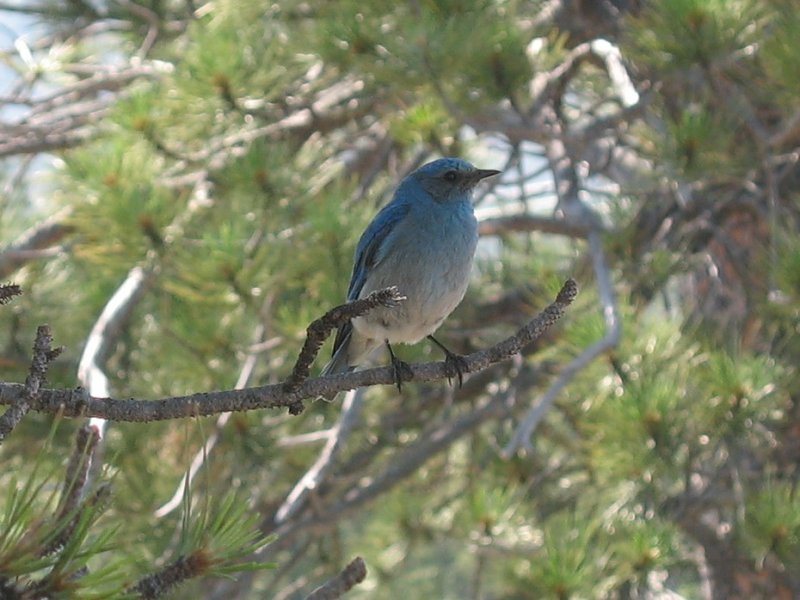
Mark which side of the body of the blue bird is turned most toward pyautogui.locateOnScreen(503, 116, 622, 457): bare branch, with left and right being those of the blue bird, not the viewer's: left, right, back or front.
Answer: left

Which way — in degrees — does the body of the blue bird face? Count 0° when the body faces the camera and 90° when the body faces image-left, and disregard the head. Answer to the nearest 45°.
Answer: approximately 315°

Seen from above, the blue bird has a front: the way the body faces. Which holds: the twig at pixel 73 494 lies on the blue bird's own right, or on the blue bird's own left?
on the blue bird's own right

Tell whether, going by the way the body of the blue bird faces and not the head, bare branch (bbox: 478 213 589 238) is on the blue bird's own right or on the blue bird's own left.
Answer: on the blue bird's own left
